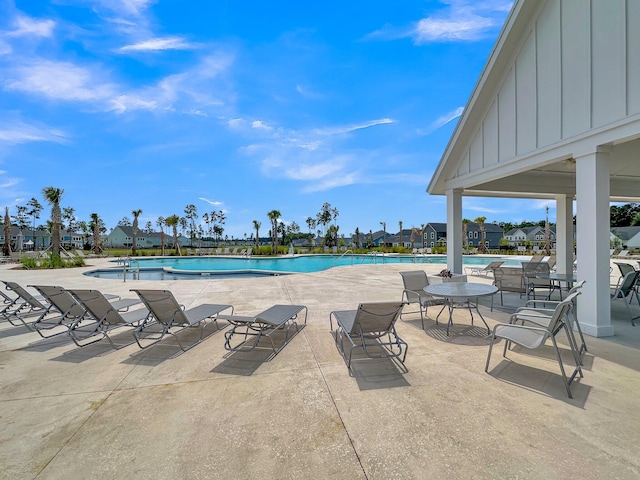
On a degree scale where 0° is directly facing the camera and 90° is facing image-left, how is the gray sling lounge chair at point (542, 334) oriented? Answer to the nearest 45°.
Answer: approximately 135°

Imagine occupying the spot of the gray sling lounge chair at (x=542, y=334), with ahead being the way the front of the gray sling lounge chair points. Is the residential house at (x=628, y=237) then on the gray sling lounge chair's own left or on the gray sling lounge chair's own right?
on the gray sling lounge chair's own right
